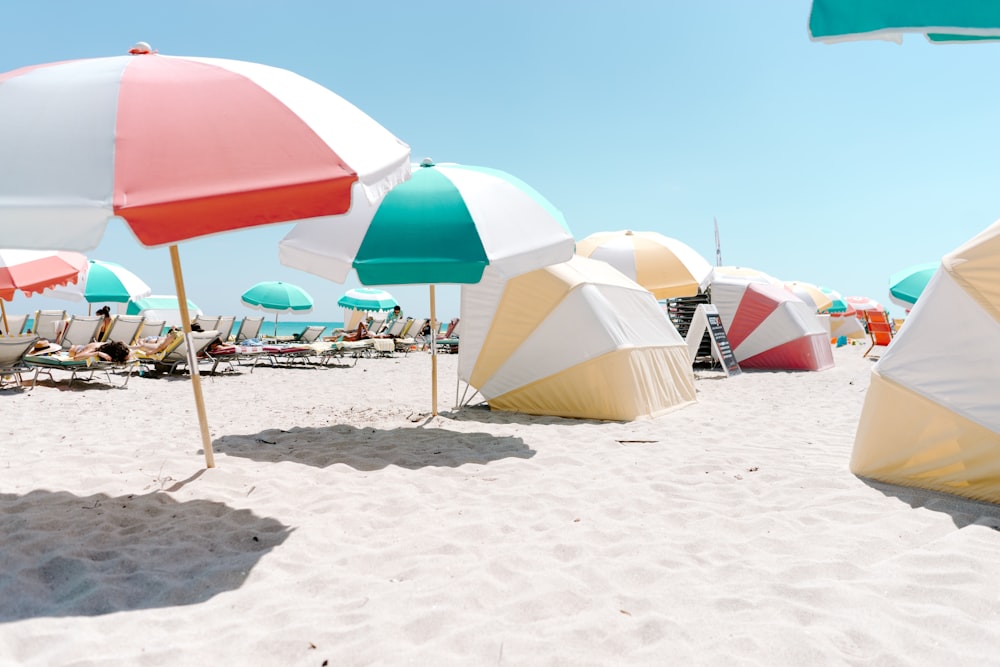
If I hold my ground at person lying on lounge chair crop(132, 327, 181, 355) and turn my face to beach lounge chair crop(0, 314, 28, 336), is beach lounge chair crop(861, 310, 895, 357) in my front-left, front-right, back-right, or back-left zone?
back-right

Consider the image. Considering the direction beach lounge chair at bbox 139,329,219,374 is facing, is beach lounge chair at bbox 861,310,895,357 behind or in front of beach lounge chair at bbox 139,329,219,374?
behind

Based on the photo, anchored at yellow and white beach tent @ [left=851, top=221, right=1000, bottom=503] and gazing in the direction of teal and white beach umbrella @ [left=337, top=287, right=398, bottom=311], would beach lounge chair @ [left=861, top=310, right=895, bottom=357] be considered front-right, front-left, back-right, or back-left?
front-right

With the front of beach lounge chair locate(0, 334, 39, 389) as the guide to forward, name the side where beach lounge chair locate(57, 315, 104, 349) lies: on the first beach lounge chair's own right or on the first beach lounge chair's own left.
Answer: on the first beach lounge chair's own right

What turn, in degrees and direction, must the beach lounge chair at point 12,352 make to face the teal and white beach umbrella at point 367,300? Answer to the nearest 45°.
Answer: approximately 90° to its right

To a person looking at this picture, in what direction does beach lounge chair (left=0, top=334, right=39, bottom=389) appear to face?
facing away from the viewer and to the left of the viewer

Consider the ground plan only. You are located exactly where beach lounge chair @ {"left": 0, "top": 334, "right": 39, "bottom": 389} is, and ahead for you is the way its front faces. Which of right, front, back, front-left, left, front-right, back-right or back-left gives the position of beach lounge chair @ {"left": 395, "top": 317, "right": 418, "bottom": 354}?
right

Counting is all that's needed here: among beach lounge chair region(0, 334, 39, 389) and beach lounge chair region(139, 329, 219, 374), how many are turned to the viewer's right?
0

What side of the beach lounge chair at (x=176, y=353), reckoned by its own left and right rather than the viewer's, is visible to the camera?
left

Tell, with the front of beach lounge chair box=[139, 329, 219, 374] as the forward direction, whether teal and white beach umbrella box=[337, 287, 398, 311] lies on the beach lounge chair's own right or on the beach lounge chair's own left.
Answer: on the beach lounge chair's own right
